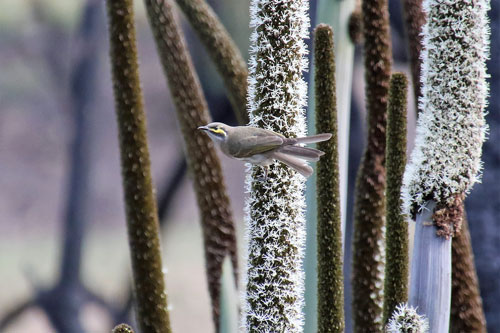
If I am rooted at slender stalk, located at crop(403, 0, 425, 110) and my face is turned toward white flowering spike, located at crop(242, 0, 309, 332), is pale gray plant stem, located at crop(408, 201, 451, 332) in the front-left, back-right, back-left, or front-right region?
front-left

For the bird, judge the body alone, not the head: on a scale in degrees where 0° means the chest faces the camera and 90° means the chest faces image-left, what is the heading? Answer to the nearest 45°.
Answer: approximately 90°
